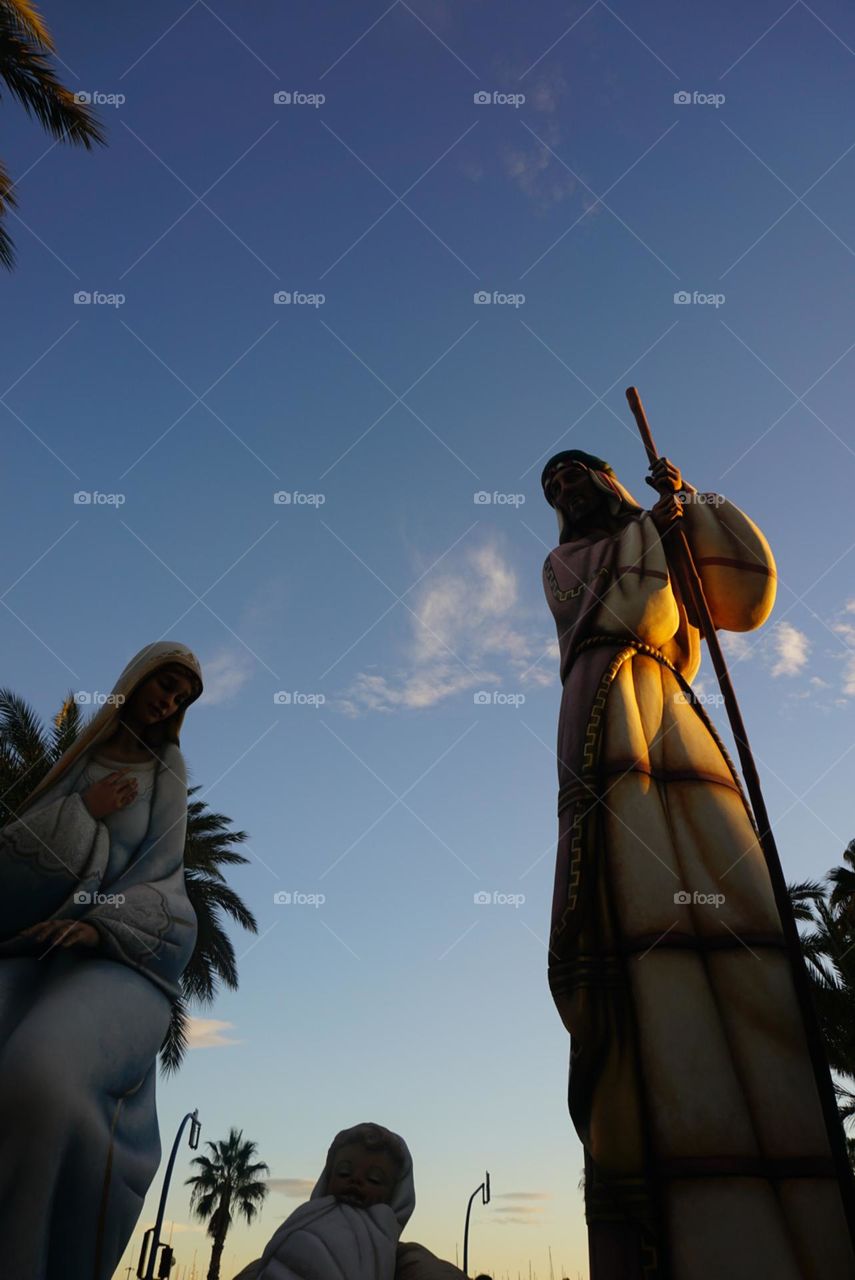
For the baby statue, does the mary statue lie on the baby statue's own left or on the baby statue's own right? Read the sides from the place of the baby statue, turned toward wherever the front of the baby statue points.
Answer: on the baby statue's own right

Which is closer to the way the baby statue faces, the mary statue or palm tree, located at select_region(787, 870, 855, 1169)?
the mary statue

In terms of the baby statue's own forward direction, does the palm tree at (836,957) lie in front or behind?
behind

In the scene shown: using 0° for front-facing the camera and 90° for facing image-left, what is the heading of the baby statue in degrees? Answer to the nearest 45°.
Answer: approximately 0°

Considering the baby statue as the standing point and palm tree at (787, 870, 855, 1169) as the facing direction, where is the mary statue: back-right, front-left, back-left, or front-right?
back-left
